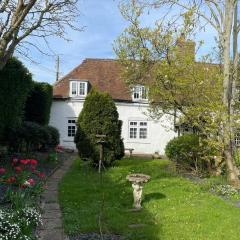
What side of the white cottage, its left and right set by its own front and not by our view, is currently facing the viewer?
front

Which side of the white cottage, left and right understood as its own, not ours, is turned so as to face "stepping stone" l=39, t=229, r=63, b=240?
front

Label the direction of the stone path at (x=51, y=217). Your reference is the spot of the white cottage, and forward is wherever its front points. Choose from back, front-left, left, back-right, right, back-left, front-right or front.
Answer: front

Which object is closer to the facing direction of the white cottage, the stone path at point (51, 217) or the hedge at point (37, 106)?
the stone path

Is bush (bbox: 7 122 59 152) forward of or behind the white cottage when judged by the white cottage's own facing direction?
forward

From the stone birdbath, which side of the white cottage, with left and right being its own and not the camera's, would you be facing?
front

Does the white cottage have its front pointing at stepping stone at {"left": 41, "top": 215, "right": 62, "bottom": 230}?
yes

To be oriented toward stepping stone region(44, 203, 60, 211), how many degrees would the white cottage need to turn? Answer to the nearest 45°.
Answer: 0° — it already faces it

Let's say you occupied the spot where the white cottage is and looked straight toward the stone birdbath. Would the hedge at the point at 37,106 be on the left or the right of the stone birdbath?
right

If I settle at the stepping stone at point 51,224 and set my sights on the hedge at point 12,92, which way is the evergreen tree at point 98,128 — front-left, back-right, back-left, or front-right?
front-right

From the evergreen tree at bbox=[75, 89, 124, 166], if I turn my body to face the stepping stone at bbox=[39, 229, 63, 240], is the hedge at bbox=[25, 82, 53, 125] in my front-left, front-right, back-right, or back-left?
back-right

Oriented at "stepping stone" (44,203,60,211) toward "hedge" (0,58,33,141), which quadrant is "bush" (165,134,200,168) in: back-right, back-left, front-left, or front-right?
front-right

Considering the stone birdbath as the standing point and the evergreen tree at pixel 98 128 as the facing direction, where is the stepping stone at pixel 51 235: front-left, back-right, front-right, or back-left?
back-left

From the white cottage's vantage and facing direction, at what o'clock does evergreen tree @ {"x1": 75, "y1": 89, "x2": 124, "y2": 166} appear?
The evergreen tree is roughly at 12 o'clock from the white cottage.
